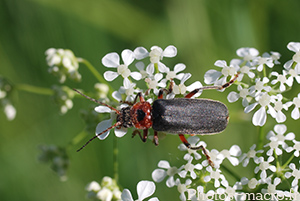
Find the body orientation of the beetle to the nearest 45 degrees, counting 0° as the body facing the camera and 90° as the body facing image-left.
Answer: approximately 90°

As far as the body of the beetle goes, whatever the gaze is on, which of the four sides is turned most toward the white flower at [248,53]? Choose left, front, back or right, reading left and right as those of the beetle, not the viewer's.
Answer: back

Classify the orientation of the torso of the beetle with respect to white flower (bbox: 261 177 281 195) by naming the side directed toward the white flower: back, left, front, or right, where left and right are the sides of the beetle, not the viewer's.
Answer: back

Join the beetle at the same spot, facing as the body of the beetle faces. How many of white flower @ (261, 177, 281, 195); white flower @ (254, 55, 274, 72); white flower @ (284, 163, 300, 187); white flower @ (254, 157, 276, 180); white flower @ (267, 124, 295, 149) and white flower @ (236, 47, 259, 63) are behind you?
6

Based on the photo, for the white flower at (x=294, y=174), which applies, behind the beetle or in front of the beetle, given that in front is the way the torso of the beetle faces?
behind

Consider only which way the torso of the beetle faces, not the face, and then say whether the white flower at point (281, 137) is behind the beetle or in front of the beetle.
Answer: behind

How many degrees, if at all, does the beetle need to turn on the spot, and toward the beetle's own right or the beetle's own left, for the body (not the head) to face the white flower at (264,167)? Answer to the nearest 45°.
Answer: approximately 180°
